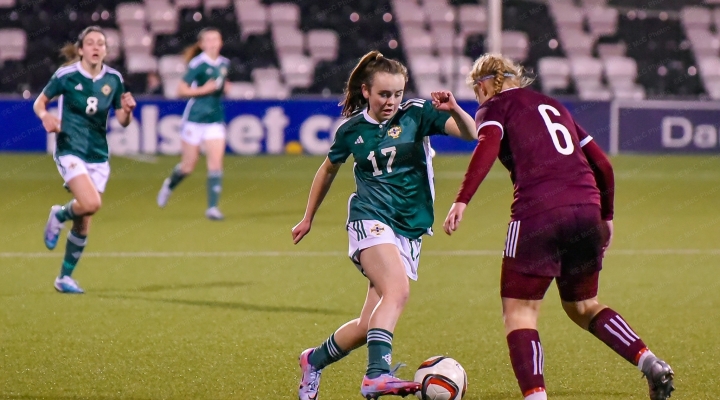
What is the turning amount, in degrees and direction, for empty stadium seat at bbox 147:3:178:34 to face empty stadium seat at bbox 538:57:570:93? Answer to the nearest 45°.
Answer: approximately 90° to its left

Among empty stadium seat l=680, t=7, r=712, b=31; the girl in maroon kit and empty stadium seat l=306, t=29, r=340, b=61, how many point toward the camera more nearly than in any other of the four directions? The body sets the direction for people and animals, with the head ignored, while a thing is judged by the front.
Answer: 2

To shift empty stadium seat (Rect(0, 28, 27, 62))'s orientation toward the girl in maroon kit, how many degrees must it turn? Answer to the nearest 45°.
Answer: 0° — it already faces them

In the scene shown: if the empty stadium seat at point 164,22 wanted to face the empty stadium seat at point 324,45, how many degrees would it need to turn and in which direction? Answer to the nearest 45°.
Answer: approximately 90° to its left

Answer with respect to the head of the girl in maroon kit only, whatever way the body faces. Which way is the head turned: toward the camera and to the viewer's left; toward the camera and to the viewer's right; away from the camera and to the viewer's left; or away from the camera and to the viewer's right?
away from the camera and to the viewer's left

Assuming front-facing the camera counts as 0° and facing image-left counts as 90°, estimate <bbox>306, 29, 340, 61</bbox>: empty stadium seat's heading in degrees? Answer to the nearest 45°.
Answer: approximately 0°

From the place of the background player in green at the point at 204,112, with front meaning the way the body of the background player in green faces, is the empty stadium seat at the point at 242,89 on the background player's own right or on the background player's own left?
on the background player's own left
